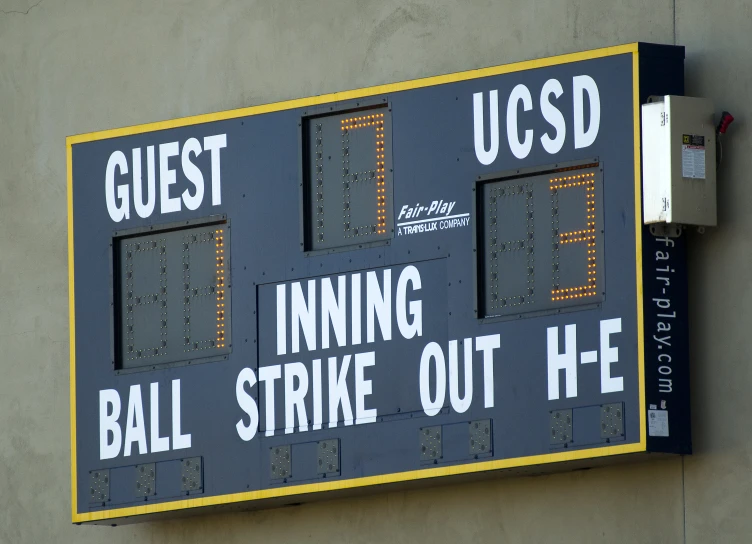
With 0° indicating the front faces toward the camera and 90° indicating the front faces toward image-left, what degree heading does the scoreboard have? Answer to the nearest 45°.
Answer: approximately 45°
